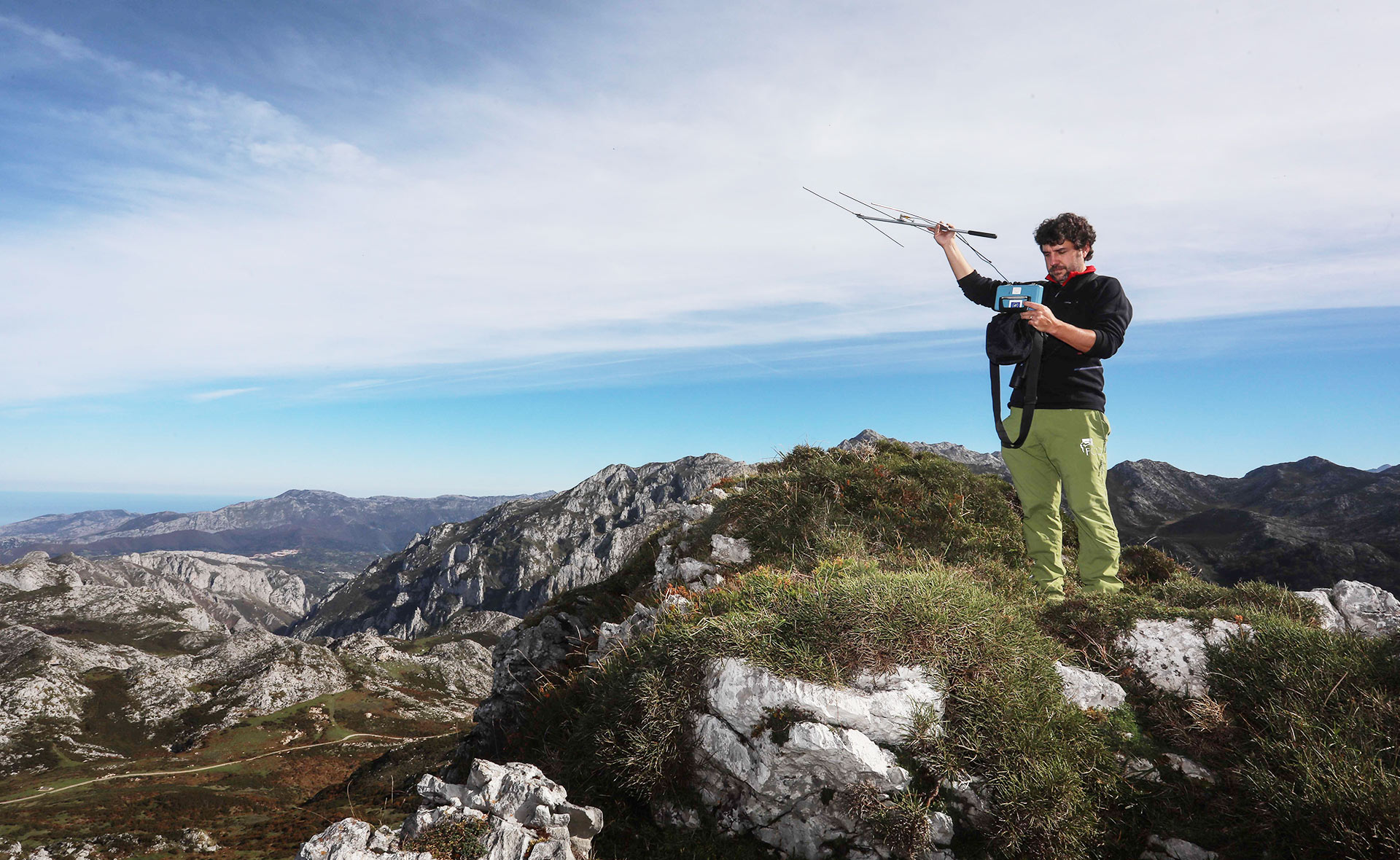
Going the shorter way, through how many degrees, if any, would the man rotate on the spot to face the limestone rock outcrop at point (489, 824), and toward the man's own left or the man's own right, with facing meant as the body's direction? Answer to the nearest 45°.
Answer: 0° — they already face it

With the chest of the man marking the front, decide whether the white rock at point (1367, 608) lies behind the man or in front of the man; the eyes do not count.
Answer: behind

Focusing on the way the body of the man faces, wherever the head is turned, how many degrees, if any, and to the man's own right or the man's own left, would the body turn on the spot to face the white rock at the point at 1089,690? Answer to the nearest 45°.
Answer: approximately 45° to the man's own left

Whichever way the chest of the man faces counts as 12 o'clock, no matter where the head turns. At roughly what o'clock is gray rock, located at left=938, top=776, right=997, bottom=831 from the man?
The gray rock is roughly at 11 o'clock from the man.

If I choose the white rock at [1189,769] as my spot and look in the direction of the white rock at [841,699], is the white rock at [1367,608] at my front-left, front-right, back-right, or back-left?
back-right

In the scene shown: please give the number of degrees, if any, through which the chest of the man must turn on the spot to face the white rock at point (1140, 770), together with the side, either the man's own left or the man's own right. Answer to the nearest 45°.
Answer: approximately 45° to the man's own left

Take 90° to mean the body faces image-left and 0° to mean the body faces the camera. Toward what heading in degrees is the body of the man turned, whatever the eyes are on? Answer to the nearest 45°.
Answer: approximately 45°
